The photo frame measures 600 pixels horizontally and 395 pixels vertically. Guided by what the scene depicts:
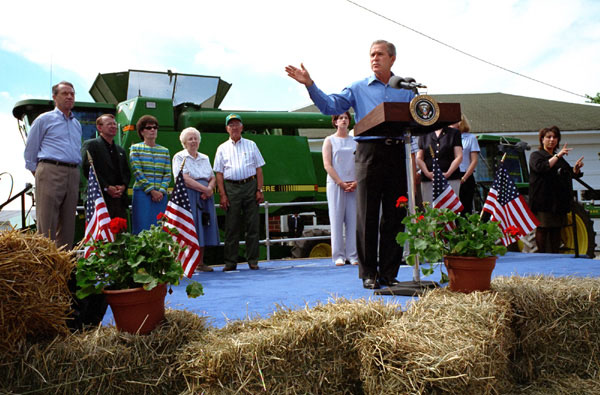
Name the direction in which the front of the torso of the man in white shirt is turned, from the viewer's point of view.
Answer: toward the camera

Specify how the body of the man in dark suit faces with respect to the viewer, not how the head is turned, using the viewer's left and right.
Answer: facing the viewer and to the right of the viewer

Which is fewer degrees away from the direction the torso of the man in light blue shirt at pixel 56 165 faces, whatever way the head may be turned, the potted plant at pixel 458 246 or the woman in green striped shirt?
the potted plant

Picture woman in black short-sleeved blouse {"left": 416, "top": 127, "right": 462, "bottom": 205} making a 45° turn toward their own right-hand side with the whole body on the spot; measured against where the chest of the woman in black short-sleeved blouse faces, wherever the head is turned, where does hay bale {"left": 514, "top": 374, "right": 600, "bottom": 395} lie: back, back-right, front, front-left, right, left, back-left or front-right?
front-left

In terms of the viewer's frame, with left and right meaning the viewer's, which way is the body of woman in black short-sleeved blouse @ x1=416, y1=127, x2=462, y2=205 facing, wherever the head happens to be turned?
facing the viewer

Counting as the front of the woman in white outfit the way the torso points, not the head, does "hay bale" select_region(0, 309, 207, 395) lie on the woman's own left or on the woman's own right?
on the woman's own right

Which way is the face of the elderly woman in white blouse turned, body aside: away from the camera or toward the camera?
toward the camera

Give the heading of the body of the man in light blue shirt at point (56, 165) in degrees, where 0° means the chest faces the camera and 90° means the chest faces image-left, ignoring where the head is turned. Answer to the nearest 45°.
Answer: approximately 315°

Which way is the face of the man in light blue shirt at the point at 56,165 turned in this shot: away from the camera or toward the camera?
toward the camera

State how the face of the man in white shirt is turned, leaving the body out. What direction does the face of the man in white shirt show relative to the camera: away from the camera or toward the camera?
toward the camera

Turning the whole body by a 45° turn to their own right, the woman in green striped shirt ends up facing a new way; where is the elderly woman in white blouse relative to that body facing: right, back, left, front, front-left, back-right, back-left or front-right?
back-left

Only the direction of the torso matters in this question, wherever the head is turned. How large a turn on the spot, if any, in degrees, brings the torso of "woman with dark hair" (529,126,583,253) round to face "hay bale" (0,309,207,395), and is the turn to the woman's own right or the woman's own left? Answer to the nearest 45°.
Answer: approximately 45° to the woman's own right

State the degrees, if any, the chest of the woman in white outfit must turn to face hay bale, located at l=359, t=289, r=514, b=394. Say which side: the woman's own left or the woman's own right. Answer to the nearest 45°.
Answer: approximately 45° to the woman's own right

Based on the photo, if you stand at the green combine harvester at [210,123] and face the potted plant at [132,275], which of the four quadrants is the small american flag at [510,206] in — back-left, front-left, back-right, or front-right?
front-left
